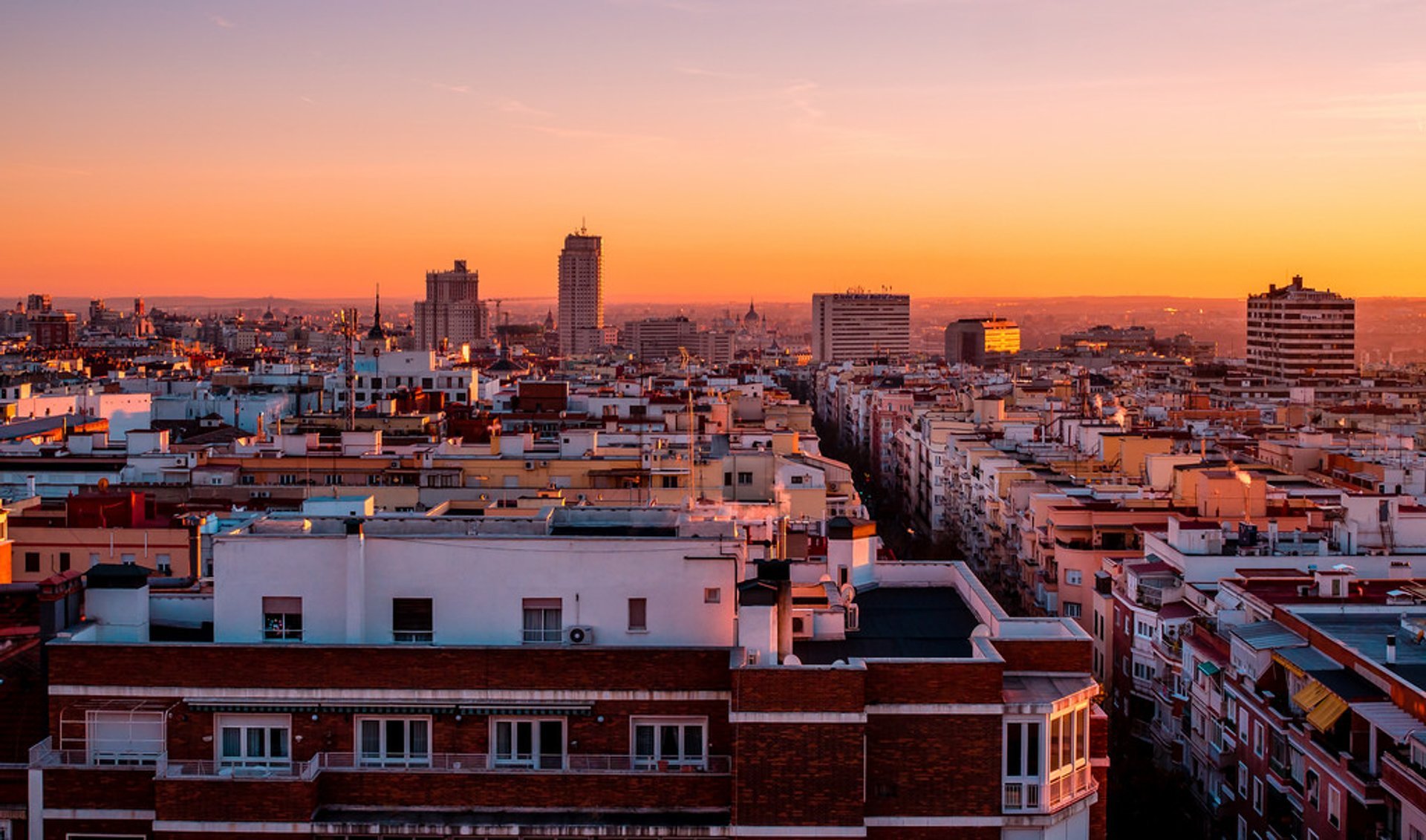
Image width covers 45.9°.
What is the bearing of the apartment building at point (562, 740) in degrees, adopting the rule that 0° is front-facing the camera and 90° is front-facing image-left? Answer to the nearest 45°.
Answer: approximately 0°
